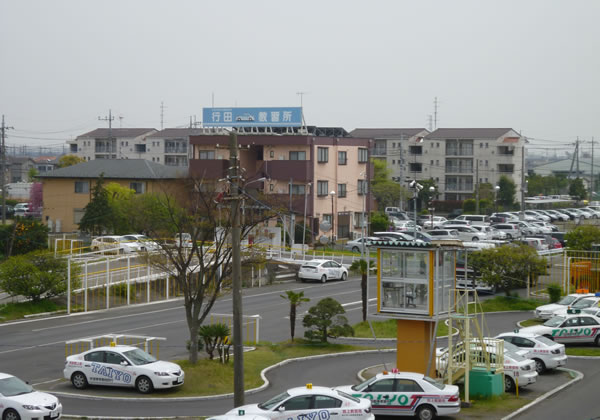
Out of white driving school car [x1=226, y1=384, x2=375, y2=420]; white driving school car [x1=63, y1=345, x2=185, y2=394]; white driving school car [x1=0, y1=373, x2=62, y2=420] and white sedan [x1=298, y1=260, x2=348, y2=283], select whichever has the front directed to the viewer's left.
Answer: white driving school car [x1=226, y1=384, x2=375, y2=420]

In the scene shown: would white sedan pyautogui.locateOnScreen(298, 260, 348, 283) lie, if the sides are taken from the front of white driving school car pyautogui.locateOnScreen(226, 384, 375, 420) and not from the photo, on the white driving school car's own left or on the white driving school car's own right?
on the white driving school car's own right

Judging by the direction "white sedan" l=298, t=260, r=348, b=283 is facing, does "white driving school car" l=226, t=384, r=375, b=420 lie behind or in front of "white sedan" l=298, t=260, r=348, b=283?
behind

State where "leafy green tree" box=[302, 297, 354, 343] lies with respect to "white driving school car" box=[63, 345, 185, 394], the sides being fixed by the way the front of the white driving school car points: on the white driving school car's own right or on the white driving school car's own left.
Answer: on the white driving school car's own left

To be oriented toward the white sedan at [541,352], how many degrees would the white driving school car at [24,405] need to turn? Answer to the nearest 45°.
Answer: approximately 45° to its left

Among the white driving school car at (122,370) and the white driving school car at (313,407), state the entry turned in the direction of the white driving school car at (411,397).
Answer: the white driving school car at (122,370)

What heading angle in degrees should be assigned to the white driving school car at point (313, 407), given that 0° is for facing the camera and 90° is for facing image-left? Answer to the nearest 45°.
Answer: approximately 90°

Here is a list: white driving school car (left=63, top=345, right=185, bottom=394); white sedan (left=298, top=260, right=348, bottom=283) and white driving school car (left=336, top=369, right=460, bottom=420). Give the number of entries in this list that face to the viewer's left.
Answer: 1

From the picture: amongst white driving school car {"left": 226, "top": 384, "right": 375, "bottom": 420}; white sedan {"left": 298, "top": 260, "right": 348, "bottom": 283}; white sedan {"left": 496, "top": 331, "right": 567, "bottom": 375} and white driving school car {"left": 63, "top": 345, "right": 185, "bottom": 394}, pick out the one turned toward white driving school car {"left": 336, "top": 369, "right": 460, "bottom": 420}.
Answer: white driving school car {"left": 63, "top": 345, "right": 185, "bottom": 394}

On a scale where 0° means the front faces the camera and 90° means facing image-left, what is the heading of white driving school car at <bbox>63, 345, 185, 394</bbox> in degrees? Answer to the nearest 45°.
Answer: approximately 315°

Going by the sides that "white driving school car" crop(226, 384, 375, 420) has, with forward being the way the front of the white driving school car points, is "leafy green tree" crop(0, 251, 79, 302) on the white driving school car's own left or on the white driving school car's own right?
on the white driving school car's own right

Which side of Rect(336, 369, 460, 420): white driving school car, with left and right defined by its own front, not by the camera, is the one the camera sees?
left
